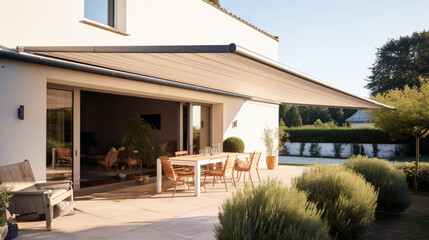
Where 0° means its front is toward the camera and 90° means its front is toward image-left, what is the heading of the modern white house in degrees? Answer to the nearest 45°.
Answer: approximately 315°

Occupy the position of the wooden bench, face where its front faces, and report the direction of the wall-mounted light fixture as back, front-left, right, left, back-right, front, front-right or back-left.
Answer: back-left

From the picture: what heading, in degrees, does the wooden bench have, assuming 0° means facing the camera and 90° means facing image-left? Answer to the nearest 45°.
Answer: approximately 315°

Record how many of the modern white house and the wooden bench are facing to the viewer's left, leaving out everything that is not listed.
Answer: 0

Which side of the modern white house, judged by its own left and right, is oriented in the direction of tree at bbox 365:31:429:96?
left

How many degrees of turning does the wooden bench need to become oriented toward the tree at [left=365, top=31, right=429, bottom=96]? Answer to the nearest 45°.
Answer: approximately 90° to its left

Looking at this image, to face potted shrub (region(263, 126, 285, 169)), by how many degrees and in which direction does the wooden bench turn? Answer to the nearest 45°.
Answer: approximately 90° to its left

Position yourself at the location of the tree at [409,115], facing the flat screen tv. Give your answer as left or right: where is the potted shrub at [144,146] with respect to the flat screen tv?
left

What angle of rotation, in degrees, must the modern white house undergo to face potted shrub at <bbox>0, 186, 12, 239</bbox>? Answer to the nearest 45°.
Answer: approximately 45° to its right
